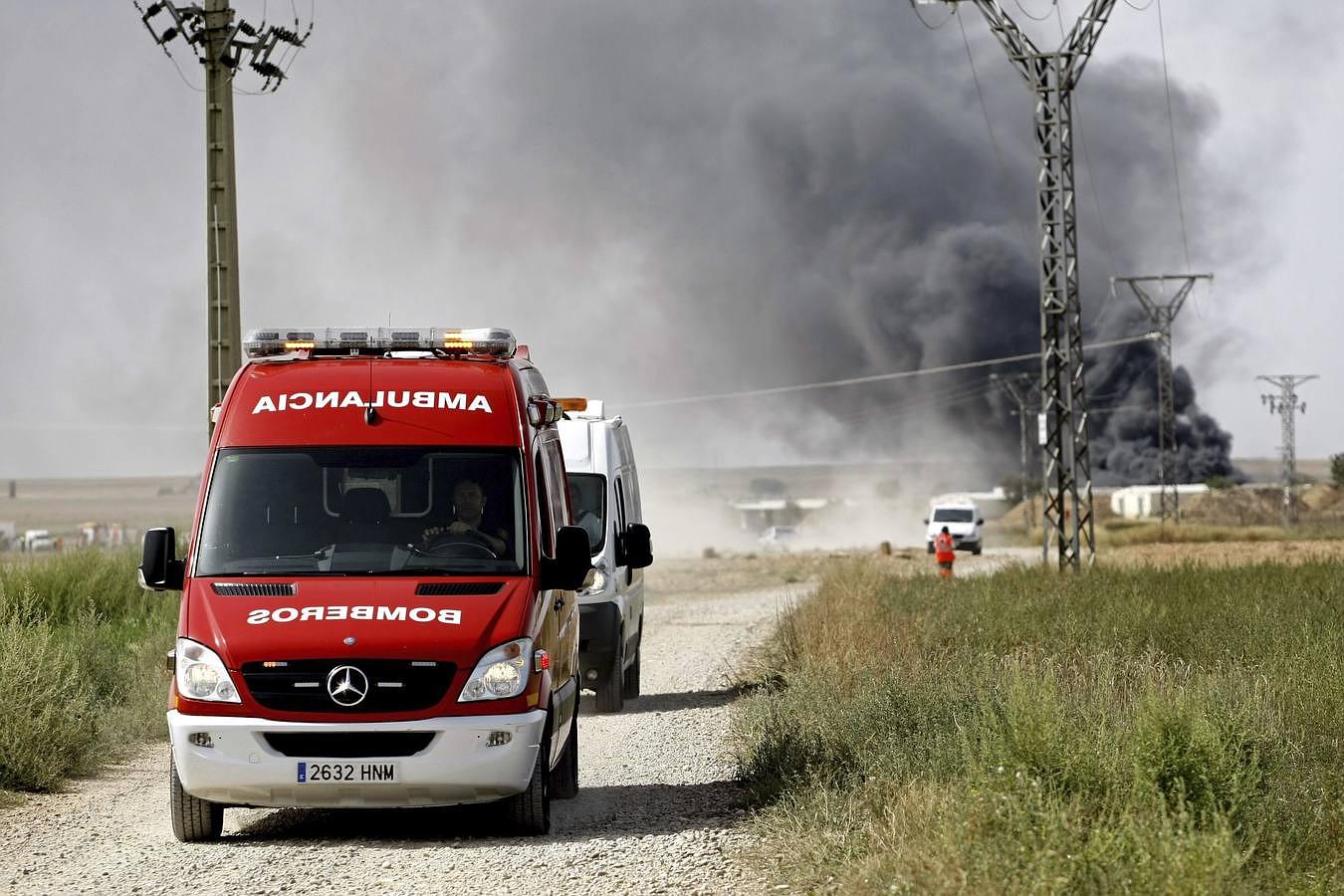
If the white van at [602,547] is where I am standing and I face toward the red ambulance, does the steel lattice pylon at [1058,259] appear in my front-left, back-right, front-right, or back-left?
back-left

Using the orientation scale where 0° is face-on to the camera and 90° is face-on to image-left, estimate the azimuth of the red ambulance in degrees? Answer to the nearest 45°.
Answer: approximately 0°

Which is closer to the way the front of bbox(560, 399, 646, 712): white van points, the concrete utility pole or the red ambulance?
the red ambulance

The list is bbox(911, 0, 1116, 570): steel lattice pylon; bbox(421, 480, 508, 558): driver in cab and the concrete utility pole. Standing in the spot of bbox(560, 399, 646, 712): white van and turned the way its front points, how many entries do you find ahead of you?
1

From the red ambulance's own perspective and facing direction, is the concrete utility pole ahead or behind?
behind

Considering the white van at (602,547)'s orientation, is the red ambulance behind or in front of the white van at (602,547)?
in front

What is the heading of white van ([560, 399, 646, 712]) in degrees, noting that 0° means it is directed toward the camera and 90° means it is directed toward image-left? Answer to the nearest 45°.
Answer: approximately 0°

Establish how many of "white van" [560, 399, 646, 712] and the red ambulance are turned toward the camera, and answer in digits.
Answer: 2

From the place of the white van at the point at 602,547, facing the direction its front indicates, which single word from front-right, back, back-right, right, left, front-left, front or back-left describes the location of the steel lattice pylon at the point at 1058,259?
back-left

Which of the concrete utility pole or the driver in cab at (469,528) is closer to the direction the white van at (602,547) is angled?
the driver in cab

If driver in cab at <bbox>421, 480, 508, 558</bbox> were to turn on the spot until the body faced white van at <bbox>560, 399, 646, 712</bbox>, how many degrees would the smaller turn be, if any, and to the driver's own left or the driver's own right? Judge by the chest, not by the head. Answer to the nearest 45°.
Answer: approximately 180°
